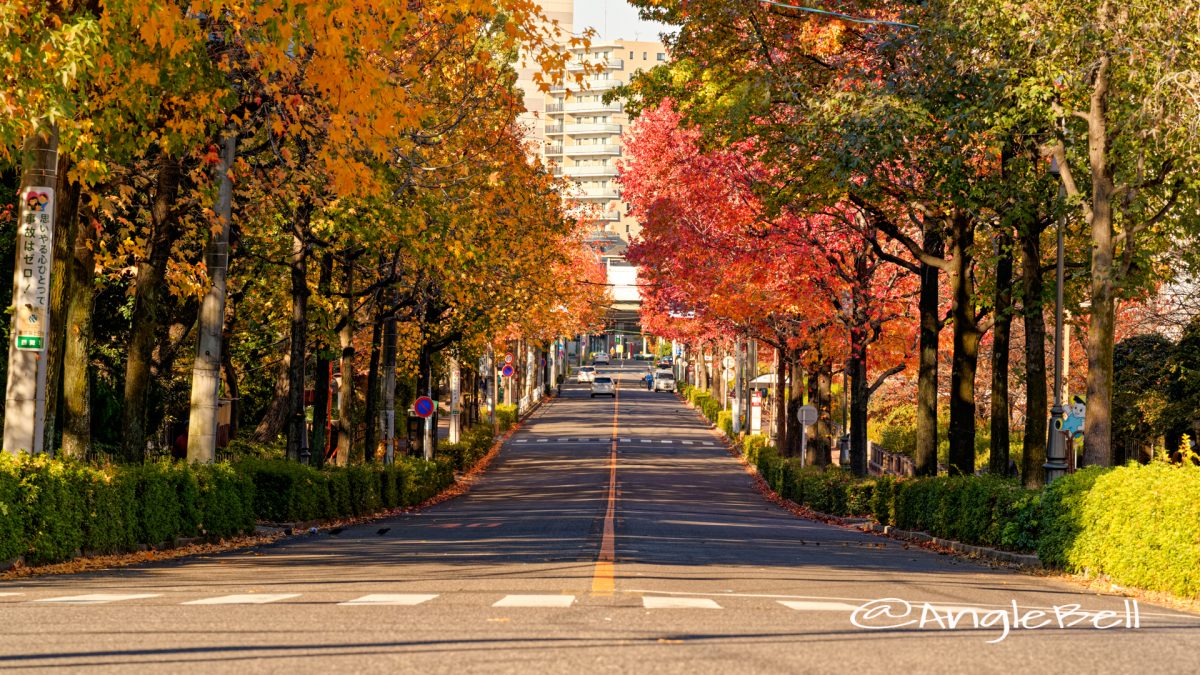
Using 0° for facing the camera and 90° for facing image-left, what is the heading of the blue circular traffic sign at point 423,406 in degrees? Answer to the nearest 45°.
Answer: approximately 0°

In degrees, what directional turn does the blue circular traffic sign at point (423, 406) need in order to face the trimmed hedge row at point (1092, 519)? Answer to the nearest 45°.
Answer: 0° — it already faces it

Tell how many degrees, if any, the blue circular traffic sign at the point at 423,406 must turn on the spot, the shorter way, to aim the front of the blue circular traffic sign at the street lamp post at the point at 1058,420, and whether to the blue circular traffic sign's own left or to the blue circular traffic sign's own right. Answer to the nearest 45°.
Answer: approximately 45° to the blue circular traffic sign's own left

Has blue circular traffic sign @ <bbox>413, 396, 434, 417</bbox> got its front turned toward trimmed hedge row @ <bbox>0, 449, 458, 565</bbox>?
yes
